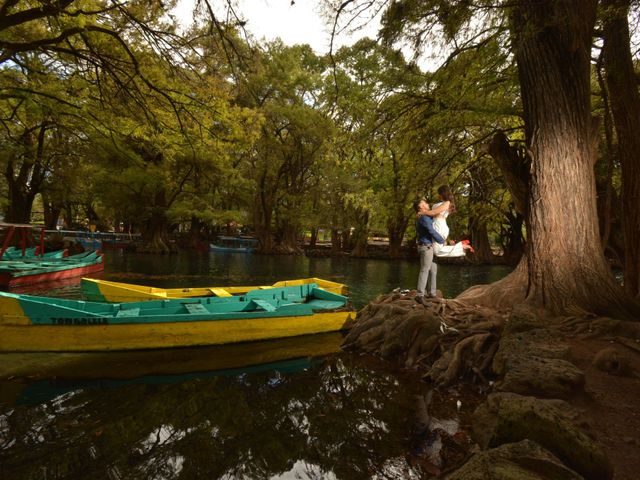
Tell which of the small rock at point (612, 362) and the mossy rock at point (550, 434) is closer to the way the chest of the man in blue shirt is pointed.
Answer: the small rock

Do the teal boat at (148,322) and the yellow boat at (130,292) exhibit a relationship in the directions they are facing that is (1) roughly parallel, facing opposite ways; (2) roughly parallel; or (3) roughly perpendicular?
roughly parallel

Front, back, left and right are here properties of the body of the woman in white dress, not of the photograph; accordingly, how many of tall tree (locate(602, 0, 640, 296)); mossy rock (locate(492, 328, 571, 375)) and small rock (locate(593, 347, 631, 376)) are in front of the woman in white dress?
0

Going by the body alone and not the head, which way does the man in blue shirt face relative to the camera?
to the viewer's right

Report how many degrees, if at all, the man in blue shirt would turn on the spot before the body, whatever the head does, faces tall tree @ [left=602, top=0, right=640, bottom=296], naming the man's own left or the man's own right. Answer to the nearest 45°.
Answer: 0° — they already face it

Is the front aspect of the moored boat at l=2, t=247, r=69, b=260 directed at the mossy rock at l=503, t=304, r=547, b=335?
no

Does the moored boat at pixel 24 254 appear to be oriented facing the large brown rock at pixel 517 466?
no

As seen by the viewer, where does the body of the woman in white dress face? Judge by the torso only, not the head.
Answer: to the viewer's left
